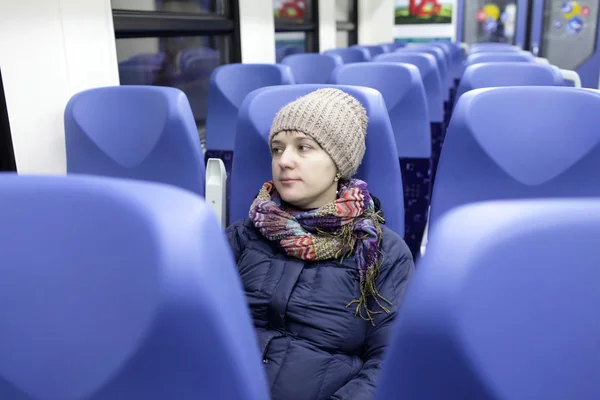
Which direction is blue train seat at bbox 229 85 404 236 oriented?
toward the camera

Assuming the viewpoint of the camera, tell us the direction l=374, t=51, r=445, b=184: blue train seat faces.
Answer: facing the viewer

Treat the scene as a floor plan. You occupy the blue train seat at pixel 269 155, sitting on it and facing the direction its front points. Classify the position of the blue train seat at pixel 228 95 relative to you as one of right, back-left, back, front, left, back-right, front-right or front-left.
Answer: back

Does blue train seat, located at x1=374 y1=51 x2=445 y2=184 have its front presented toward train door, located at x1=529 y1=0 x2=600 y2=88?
no

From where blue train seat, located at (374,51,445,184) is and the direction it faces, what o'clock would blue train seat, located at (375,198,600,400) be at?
blue train seat, located at (375,198,600,400) is roughly at 12 o'clock from blue train seat, located at (374,51,445,184).

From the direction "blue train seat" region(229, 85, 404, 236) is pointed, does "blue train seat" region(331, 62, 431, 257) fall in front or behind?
behind

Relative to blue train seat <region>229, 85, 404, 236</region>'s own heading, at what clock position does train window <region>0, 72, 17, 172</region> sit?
The train window is roughly at 2 o'clock from the blue train seat.

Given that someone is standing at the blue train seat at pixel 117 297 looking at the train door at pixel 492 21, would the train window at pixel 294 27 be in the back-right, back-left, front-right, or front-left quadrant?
front-left

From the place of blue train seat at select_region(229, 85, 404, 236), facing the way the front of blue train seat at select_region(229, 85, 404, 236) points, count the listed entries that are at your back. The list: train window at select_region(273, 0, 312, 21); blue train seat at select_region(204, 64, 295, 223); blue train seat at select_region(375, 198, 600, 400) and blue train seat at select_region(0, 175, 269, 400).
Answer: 2

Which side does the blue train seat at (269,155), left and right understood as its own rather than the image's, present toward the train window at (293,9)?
back

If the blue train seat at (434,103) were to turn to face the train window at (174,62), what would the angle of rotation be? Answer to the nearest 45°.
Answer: approximately 90° to its right

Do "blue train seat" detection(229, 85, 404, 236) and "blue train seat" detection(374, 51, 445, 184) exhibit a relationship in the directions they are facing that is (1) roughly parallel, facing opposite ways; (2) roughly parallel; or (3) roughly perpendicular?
roughly parallel

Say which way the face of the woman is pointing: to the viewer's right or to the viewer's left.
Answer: to the viewer's left

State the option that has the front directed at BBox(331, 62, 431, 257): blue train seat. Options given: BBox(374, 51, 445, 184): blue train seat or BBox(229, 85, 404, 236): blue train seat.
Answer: BBox(374, 51, 445, 184): blue train seat

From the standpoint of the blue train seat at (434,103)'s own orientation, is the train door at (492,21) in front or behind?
behind

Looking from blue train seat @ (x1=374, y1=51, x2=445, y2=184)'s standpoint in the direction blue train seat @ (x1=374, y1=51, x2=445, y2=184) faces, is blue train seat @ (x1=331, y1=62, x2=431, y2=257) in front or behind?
in front
